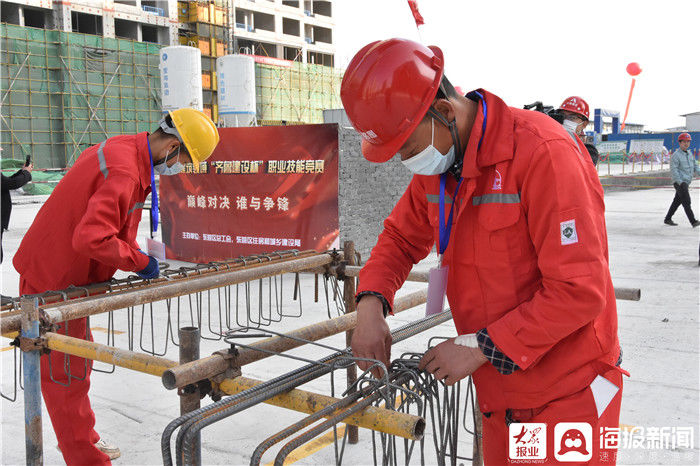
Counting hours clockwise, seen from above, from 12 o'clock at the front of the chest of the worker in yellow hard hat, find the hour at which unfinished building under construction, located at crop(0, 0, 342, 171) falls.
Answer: The unfinished building under construction is roughly at 9 o'clock from the worker in yellow hard hat.

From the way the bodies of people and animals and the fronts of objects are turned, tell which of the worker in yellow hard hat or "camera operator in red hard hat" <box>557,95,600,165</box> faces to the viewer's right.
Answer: the worker in yellow hard hat

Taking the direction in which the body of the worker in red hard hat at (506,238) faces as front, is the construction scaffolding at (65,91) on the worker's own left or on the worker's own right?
on the worker's own right

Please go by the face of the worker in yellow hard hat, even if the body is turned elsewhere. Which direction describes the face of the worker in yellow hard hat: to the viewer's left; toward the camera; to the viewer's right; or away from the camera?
to the viewer's right

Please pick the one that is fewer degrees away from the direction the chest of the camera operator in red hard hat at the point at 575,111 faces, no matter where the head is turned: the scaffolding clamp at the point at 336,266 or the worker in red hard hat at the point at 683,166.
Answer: the scaffolding clamp

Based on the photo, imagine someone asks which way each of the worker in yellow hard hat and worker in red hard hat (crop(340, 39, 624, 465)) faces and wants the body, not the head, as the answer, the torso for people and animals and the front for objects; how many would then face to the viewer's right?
1

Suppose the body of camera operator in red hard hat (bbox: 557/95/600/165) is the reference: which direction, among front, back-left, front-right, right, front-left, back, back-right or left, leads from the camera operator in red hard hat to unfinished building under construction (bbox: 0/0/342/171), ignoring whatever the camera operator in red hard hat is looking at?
right

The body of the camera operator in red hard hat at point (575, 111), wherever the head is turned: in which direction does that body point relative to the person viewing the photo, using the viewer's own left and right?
facing the viewer and to the left of the viewer

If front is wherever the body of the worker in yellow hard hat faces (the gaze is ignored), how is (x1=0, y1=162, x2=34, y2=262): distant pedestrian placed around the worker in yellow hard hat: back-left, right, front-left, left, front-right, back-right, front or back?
left

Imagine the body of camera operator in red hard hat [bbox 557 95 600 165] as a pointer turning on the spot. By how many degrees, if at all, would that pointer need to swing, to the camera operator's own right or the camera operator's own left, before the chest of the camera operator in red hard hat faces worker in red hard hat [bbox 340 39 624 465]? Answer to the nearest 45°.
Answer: approximately 45° to the camera operator's own left

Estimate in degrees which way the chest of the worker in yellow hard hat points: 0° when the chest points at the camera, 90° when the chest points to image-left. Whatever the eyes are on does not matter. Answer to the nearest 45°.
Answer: approximately 270°
